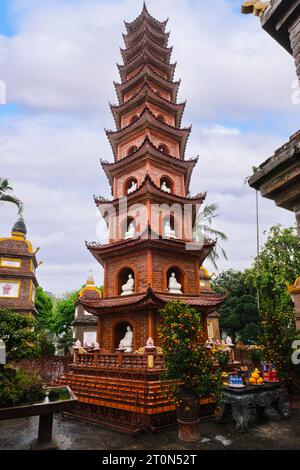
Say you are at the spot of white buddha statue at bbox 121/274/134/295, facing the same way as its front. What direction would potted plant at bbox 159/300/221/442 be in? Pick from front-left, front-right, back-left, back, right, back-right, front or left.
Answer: front-left

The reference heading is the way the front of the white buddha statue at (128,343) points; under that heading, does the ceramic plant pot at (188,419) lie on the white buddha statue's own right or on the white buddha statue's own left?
on the white buddha statue's own left

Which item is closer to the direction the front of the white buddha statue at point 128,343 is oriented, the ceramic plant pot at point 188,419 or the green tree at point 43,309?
the ceramic plant pot

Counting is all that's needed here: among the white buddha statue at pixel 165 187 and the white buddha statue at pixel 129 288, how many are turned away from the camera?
0

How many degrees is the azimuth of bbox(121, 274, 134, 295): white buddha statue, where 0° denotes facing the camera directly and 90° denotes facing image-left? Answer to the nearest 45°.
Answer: approximately 45°

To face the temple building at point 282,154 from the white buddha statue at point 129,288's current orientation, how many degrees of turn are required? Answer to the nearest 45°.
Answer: approximately 45° to its left

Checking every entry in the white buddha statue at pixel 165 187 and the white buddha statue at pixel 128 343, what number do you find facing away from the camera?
0

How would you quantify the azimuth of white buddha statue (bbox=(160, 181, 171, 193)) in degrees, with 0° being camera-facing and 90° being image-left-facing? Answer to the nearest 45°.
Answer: approximately 315°

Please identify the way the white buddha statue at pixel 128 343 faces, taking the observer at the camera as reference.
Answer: facing the viewer and to the left of the viewer

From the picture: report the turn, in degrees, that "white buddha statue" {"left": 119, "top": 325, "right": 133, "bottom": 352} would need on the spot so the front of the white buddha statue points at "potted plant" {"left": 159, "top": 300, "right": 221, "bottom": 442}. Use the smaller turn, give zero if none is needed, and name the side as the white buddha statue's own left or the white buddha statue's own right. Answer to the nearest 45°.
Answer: approximately 45° to the white buddha statue's own left
